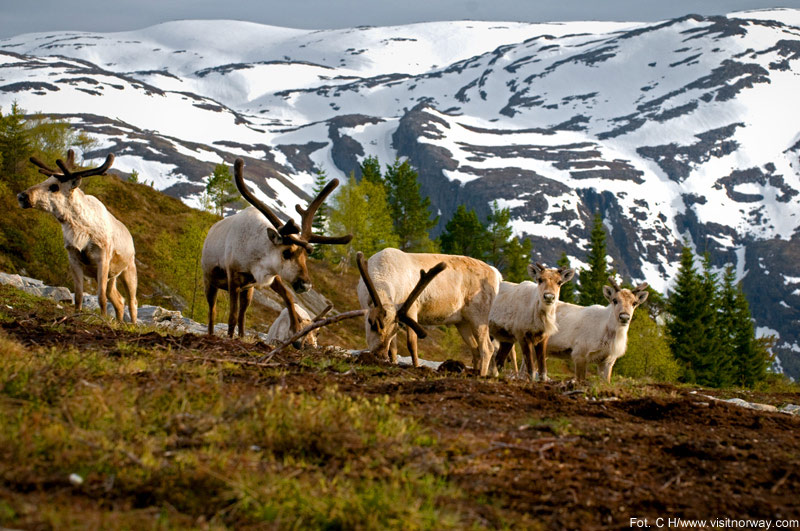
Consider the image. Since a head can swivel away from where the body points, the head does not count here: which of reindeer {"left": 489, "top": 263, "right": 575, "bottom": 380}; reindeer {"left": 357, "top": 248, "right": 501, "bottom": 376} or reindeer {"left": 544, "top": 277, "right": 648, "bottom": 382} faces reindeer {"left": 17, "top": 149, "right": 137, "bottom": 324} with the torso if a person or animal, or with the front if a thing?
reindeer {"left": 357, "top": 248, "right": 501, "bottom": 376}

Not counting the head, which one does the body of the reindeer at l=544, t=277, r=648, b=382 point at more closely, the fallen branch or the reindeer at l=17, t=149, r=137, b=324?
the fallen branch

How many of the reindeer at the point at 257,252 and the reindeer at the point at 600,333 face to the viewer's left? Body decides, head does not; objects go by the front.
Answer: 0

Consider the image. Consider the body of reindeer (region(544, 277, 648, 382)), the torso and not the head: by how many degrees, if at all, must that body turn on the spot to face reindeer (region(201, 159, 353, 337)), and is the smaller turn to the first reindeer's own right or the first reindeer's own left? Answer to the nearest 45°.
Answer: approximately 90° to the first reindeer's own right

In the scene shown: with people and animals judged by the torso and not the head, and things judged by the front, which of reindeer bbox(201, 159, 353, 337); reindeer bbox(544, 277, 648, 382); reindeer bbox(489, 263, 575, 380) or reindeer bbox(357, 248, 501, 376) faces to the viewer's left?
reindeer bbox(357, 248, 501, 376)

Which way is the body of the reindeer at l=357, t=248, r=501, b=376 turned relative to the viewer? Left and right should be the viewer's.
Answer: facing to the left of the viewer

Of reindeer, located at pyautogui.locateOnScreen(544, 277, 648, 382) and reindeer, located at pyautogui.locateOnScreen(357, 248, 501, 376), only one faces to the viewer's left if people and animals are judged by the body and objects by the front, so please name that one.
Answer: reindeer, located at pyautogui.locateOnScreen(357, 248, 501, 376)

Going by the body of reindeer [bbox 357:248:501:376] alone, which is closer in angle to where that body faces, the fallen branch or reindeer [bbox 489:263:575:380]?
the fallen branch

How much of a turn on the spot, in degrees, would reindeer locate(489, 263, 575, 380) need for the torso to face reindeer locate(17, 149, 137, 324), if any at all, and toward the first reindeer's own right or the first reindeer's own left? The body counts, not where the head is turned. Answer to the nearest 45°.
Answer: approximately 135° to the first reindeer's own right

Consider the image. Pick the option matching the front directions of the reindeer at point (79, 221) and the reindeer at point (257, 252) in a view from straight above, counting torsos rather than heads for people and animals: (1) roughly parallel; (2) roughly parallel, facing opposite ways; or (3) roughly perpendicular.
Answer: roughly perpendicular

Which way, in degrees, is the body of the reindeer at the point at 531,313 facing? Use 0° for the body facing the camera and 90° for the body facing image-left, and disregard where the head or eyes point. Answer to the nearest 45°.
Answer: approximately 315°

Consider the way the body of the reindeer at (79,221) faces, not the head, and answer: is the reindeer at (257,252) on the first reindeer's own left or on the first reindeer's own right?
on the first reindeer's own left
